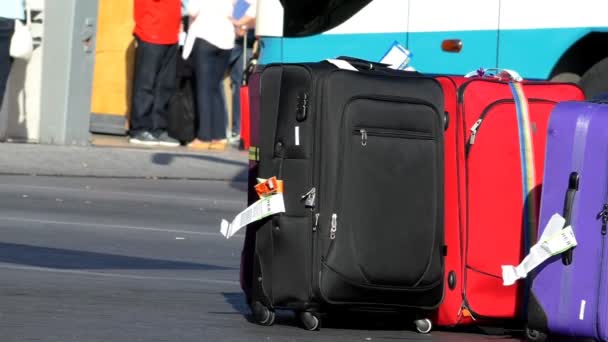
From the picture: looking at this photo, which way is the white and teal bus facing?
to the viewer's left

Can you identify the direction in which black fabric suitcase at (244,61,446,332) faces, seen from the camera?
facing the viewer and to the right of the viewer

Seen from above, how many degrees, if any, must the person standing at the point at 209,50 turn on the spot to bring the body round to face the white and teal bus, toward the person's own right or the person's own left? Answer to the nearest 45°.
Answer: approximately 135° to the person's own left

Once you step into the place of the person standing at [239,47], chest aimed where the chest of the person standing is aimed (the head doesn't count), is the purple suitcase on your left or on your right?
on your left

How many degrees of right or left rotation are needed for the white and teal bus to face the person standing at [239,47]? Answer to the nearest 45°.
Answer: approximately 45° to its right
